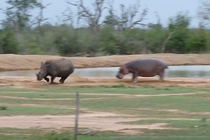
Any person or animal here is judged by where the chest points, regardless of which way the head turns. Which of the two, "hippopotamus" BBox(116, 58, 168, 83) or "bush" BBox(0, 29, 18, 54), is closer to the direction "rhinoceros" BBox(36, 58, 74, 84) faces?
the bush

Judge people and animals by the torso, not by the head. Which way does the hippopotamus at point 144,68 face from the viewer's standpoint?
to the viewer's left

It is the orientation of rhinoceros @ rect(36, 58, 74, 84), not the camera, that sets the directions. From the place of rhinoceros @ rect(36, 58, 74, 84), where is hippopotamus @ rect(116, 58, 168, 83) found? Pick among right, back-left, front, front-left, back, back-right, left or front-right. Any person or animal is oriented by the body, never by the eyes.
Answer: back

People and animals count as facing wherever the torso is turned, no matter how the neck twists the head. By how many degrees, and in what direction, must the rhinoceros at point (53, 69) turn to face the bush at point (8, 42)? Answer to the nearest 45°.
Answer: approximately 90° to its right

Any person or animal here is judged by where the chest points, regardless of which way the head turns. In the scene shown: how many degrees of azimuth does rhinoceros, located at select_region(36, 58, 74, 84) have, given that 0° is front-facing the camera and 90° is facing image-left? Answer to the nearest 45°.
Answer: approximately 90°

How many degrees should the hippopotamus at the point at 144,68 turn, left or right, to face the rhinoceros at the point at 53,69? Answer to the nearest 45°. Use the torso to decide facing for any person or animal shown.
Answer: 0° — it already faces it

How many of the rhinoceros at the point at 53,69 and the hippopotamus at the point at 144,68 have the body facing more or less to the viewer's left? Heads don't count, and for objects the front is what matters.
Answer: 2
